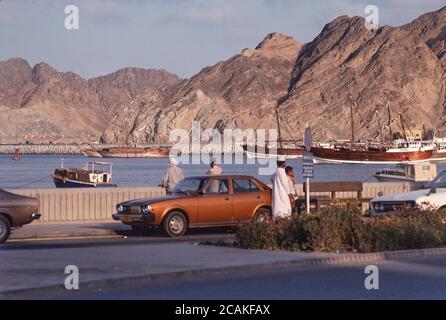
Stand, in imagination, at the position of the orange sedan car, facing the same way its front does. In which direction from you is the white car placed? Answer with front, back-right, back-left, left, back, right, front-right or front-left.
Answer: back-left

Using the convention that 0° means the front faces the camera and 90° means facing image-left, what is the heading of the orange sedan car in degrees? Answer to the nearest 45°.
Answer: approximately 45°

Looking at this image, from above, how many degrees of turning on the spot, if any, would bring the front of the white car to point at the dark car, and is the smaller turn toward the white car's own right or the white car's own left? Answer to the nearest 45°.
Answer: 0° — it already faces it

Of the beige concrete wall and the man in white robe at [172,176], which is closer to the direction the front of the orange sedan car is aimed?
the beige concrete wall

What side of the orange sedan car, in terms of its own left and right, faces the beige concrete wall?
right

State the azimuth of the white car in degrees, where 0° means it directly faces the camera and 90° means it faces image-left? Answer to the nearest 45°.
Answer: approximately 45°

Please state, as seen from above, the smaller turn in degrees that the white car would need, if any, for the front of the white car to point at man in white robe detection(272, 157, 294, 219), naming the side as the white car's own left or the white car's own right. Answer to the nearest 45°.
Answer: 0° — it already faces them

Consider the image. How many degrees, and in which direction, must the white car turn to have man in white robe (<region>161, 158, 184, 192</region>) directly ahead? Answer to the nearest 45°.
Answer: approximately 45° to its right
